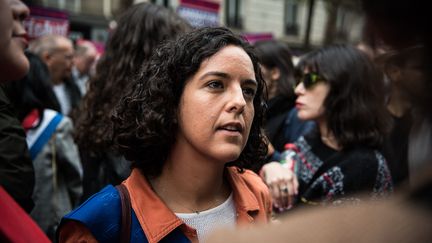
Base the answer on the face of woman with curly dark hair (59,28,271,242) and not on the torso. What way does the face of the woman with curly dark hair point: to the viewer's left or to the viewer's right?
to the viewer's right

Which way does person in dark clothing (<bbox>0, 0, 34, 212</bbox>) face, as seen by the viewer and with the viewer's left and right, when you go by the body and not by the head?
facing to the right of the viewer

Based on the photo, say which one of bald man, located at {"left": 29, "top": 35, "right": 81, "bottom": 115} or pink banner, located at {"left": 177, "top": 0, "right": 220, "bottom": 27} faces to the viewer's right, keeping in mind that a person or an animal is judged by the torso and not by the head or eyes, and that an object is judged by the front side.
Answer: the bald man

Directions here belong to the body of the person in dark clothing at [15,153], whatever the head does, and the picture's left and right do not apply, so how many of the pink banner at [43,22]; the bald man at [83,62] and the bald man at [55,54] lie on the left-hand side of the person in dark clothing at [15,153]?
3

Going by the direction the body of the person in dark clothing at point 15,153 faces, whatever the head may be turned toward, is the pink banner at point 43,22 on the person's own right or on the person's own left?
on the person's own left

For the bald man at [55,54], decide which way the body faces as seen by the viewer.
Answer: to the viewer's right

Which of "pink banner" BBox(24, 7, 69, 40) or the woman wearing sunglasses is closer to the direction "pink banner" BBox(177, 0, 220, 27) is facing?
the woman wearing sunglasses

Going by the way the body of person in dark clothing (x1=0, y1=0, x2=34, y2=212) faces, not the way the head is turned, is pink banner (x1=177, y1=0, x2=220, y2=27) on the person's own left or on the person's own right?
on the person's own left

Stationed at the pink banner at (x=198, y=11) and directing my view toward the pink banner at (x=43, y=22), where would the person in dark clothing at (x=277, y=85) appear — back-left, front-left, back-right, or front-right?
back-left

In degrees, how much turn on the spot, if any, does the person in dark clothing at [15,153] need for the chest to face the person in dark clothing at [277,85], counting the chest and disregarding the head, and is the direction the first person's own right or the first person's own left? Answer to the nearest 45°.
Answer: approximately 45° to the first person's own left

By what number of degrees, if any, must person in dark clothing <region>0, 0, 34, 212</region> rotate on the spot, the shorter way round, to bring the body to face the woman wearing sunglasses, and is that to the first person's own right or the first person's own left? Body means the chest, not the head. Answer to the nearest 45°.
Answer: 0° — they already face them

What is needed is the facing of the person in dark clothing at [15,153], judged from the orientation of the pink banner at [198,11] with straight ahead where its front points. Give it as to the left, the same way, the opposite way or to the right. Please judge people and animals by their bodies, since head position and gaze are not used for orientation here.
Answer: to the left
